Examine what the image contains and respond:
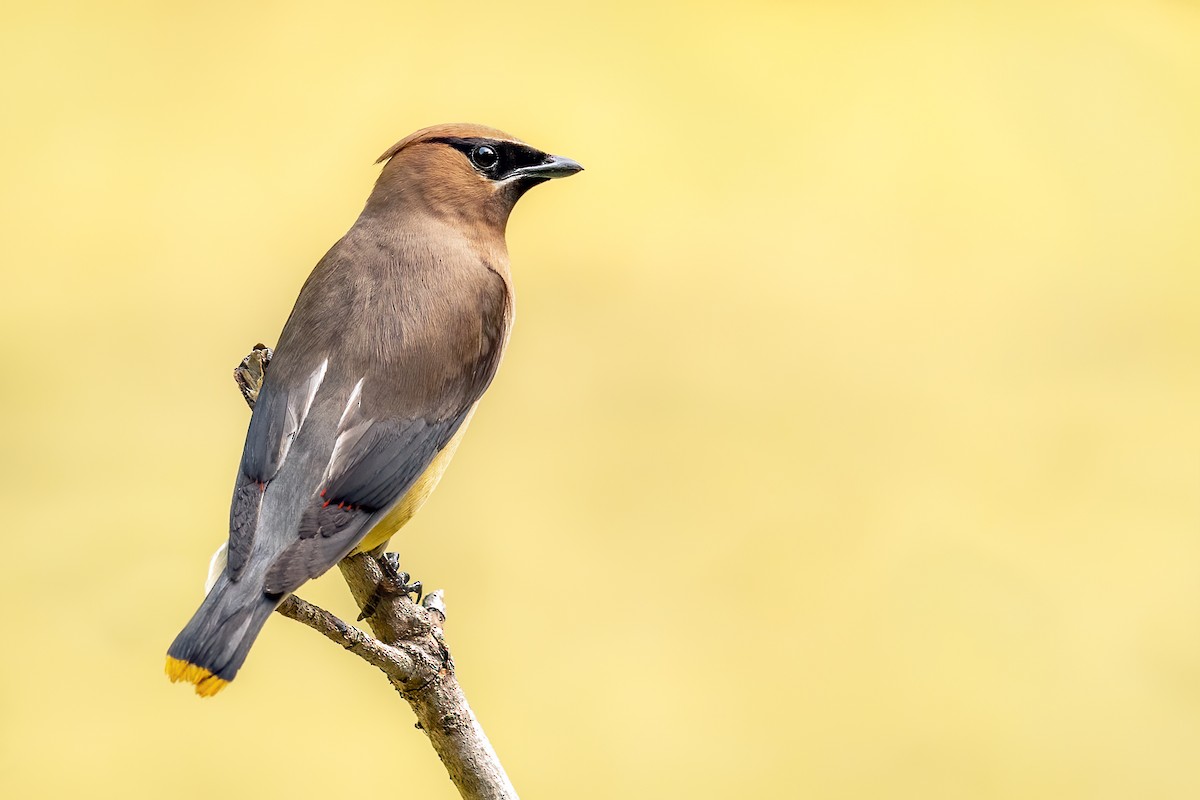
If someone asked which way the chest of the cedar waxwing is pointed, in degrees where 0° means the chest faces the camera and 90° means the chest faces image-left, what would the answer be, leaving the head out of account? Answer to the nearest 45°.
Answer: approximately 225°
